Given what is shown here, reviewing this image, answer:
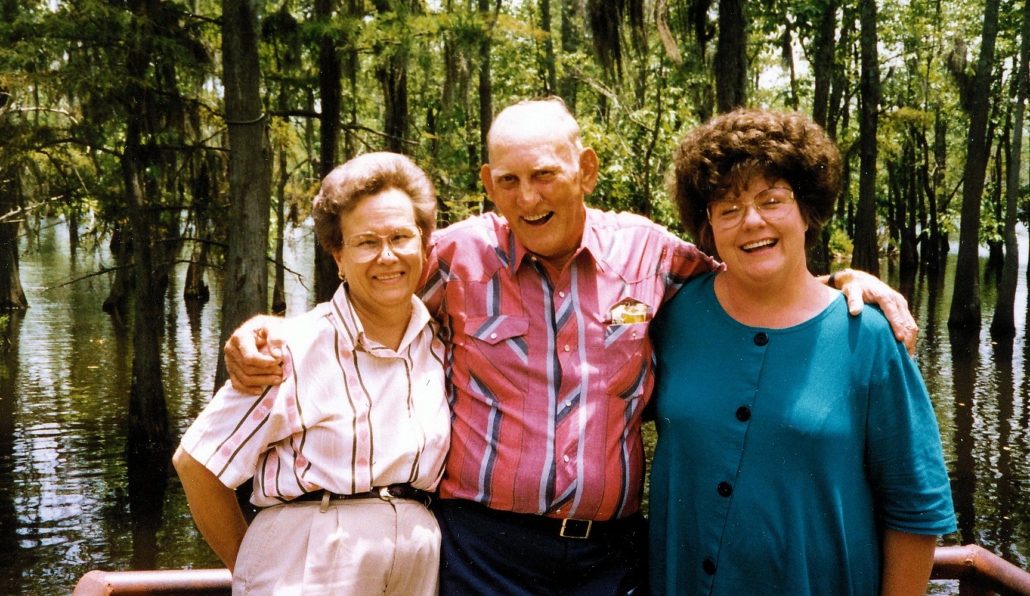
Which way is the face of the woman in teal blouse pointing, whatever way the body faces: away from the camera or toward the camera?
toward the camera

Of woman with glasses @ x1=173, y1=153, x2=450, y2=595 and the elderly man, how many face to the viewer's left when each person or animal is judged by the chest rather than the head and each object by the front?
0

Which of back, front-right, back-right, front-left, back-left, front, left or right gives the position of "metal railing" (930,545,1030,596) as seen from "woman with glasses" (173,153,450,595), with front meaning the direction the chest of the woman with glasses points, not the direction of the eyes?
front-left

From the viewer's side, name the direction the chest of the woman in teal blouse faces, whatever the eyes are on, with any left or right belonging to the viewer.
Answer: facing the viewer and to the left of the viewer

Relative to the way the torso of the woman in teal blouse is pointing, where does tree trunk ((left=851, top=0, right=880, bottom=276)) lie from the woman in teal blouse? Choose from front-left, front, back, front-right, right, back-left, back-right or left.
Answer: back-right

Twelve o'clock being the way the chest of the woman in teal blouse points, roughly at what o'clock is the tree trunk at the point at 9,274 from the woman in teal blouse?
The tree trunk is roughly at 3 o'clock from the woman in teal blouse.

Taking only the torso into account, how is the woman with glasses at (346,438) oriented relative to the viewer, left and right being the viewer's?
facing the viewer and to the right of the viewer

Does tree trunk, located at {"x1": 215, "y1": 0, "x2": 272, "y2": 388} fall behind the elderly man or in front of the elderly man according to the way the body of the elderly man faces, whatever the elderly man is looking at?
behind

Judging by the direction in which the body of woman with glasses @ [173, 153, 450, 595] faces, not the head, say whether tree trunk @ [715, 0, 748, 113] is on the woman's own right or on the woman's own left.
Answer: on the woman's own left

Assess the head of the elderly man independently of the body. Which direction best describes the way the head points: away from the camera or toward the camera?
toward the camera

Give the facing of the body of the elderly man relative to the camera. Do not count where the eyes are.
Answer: toward the camera

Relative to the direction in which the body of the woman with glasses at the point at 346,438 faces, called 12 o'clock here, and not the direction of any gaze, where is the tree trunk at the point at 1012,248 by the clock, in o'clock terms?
The tree trunk is roughly at 9 o'clock from the woman with glasses.

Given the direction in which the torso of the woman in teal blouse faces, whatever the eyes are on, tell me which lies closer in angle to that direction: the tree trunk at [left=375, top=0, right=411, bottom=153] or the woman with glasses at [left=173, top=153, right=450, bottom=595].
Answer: the woman with glasses

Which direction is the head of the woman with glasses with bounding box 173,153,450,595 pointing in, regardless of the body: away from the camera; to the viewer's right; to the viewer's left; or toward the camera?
toward the camera

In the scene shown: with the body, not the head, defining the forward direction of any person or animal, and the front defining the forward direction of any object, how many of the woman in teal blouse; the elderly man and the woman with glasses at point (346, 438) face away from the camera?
0
